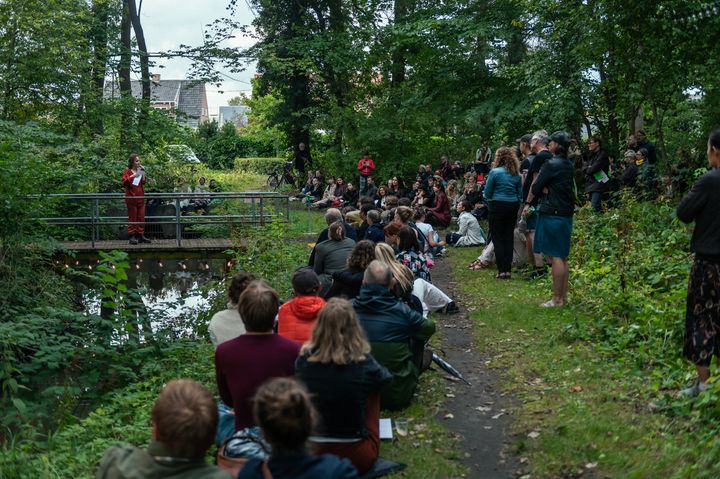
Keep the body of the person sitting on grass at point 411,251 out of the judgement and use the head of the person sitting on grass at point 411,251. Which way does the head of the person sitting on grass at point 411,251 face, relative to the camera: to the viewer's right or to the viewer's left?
to the viewer's left

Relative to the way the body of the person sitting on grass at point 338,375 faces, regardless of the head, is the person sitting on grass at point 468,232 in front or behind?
in front

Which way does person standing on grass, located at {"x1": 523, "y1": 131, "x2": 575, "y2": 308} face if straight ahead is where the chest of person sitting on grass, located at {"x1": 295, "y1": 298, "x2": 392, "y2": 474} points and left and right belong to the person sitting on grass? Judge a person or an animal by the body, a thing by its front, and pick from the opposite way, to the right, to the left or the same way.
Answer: to the left

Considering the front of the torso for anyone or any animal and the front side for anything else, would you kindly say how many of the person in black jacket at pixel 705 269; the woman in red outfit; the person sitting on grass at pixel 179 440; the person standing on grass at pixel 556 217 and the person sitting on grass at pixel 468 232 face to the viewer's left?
3

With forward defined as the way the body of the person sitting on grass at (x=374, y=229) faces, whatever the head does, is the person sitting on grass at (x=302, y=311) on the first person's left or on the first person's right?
on the first person's left

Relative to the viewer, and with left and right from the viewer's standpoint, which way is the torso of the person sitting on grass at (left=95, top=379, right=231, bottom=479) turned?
facing away from the viewer

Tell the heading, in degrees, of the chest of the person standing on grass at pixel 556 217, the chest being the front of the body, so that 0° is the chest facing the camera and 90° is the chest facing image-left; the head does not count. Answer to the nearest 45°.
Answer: approximately 90°

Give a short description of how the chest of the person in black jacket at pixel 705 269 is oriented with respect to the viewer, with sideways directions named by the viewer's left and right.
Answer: facing to the left of the viewer

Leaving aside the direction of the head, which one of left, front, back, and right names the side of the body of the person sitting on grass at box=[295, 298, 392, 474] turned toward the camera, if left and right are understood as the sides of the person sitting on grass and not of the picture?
back

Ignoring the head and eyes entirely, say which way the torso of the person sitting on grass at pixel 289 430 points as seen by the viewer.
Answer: away from the camera

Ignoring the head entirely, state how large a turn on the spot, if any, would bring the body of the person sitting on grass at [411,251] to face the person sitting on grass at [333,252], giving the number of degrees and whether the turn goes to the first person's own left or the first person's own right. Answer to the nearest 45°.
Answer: approximately 90° to the first person's own left

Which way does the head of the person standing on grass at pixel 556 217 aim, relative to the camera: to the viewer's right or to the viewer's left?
to the viewer's left

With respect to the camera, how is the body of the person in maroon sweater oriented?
away from the camera

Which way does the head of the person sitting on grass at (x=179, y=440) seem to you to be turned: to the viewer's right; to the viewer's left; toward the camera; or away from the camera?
away from the camera

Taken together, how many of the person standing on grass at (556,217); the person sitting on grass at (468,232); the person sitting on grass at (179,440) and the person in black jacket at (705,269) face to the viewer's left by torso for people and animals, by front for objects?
3

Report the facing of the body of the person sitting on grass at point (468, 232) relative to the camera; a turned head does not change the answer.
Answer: to the viewer's left
